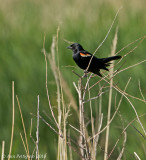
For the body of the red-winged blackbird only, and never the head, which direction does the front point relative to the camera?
to the viewer's left
